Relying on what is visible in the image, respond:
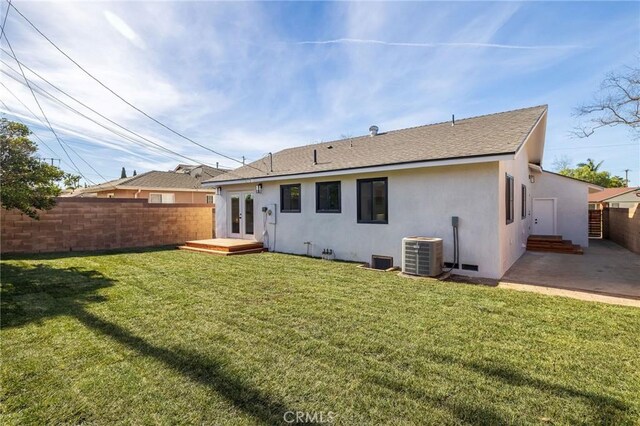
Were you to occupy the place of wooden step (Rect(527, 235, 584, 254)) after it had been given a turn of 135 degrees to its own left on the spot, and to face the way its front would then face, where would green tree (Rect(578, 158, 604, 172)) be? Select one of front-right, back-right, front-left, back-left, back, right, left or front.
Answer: front

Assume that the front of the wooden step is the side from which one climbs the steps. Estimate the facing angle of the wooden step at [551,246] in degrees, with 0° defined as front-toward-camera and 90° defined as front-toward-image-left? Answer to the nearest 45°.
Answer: approximately 315°

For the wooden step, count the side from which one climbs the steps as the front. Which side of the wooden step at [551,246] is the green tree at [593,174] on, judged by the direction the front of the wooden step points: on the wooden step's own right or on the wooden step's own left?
on the wooden step's own left

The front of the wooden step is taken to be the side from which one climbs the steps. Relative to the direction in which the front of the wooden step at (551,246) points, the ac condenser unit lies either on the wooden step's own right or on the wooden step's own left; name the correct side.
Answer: on the wooden step's own right

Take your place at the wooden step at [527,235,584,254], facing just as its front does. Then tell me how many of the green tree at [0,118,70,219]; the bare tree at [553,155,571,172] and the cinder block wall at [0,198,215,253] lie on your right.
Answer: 2

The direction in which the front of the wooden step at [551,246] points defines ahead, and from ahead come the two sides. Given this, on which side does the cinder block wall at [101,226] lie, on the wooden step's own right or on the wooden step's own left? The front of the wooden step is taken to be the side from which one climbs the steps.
on the wooden step's own right
